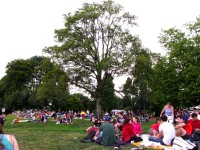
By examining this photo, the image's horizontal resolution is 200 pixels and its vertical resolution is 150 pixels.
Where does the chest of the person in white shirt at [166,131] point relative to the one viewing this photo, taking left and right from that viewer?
facing away from the viewer and to the left of the viewer

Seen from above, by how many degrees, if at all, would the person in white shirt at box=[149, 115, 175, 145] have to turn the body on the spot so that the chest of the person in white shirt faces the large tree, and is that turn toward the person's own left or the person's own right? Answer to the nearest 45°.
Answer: approximately 45° to the person's own right

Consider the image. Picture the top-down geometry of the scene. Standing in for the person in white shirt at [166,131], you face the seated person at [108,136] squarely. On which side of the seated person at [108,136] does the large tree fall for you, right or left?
right
